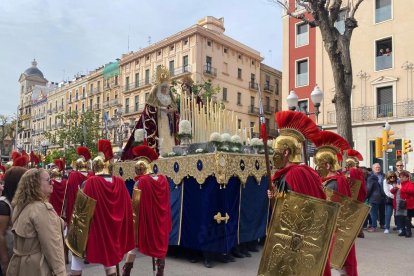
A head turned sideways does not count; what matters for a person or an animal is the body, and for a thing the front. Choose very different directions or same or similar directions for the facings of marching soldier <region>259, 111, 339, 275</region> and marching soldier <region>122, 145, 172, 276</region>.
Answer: same or similar directions
